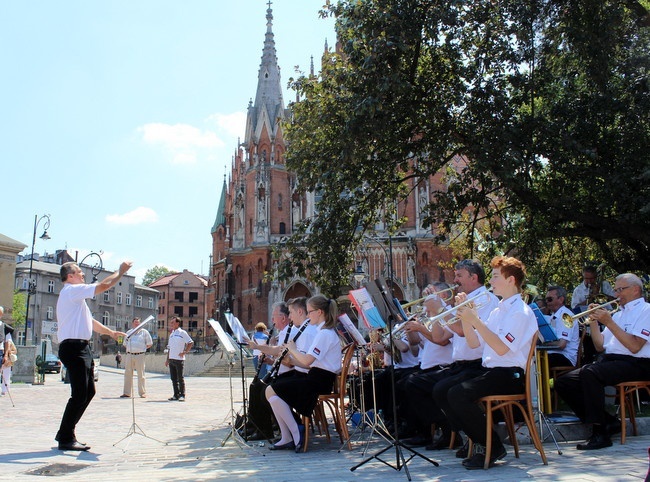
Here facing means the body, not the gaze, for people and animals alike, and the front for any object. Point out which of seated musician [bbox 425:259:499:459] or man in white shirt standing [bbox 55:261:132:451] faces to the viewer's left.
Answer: the seated musician

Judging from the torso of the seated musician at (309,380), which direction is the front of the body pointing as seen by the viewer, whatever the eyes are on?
to the viewer's left

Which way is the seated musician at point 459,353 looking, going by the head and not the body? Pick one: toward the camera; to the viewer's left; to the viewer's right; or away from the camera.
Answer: to the viewer's left

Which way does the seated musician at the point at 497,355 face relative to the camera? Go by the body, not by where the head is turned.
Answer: to the viewer's left

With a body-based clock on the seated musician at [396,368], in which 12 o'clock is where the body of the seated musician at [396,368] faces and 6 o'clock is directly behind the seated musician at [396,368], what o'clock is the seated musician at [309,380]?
the seated musician at [309,380] is roughly at 10 o'clock from the seated musician at [396,368].

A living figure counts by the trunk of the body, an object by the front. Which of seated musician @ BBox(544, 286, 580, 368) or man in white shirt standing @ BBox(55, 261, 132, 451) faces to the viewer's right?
the man in white shirt standing

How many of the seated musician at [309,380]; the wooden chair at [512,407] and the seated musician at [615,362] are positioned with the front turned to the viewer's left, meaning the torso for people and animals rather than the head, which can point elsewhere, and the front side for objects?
3

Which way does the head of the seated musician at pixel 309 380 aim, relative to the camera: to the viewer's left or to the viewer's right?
to the viewer's left

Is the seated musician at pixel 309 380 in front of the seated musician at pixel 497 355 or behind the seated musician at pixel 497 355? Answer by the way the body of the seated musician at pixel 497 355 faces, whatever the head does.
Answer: in front

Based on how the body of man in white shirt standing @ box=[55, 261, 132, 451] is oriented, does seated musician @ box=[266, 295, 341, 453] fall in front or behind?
in front

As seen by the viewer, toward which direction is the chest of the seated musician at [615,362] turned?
to the viewer's left

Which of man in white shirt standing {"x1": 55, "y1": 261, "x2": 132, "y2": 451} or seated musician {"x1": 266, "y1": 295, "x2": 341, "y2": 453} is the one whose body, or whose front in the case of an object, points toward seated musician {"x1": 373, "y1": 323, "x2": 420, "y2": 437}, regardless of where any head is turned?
the man in white shirt standing

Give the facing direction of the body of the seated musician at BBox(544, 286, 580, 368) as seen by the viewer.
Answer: to the viewer's left

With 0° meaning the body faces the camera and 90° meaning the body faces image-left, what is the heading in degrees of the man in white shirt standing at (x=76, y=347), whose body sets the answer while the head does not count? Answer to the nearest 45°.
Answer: approximately 270°

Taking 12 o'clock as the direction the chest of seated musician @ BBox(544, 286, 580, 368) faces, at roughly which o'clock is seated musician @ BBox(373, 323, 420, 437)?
seated musician @ BBox(373, 323, 420, 437) is roughly at 11 o'clock from seated musician @ BBox(544, 286, 580, 368).

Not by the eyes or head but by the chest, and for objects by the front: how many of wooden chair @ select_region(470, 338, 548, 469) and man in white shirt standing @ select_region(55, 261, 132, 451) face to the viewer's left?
1

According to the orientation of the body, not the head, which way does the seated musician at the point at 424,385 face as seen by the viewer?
to the viewer's left

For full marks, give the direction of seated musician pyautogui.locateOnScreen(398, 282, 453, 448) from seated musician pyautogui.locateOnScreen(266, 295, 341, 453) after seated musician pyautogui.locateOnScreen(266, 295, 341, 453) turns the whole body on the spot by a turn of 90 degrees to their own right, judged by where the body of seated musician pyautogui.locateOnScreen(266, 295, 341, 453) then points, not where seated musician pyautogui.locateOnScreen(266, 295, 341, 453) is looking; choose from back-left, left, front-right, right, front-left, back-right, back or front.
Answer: right

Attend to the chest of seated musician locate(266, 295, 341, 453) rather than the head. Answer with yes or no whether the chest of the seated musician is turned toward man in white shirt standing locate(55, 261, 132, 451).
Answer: yes
